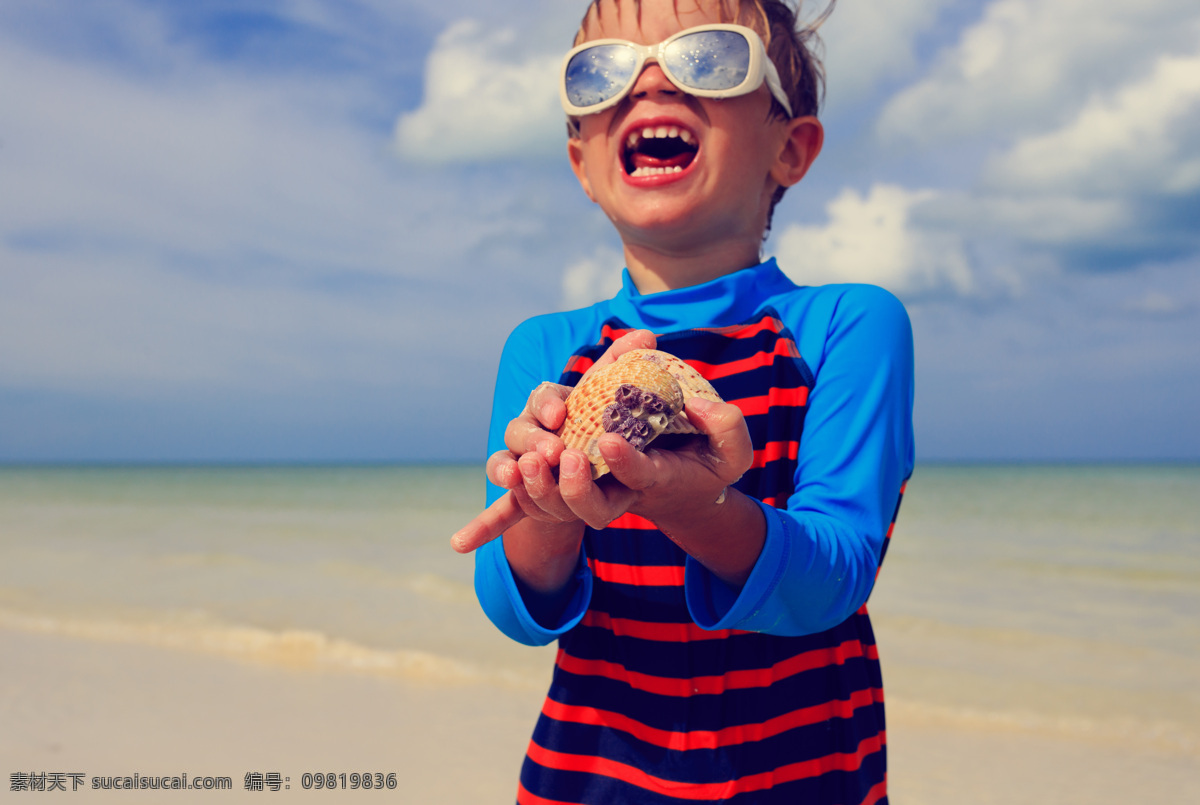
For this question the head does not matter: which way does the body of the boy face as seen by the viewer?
toward the camera
